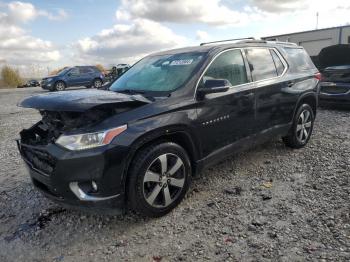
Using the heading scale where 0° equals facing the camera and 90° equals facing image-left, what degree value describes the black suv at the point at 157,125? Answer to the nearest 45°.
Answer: approximately 45°

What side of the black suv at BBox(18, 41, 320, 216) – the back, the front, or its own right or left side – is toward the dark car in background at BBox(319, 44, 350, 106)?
back

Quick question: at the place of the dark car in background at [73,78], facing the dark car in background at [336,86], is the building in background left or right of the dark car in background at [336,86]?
left

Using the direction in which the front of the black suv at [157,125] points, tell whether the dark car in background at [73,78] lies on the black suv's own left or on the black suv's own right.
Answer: on the black suv's own right

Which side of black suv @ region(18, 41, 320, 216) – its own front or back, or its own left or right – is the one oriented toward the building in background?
back

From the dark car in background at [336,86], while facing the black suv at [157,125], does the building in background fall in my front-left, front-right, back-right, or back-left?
back-right
